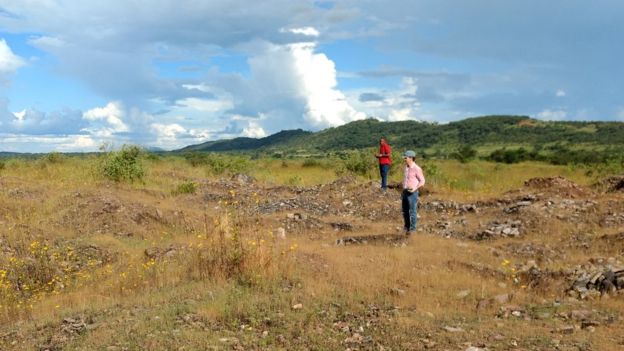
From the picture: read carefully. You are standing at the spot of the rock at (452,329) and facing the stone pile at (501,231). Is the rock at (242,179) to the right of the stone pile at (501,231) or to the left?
left

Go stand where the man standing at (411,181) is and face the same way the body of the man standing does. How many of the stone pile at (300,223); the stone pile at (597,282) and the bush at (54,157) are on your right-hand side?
2

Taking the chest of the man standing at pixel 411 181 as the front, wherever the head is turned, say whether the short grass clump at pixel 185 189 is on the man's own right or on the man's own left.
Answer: on the man's own right

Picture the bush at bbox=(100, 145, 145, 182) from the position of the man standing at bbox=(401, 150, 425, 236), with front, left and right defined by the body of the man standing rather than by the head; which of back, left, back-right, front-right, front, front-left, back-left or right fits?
right

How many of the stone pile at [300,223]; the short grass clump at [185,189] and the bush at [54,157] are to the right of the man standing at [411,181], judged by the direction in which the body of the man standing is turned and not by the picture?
3

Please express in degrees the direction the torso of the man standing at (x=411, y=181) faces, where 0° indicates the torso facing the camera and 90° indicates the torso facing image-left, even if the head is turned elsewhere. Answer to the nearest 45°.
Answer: approximately 45°

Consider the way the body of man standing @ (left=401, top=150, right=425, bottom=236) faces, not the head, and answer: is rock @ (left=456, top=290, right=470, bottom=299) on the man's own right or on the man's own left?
on the man's own left

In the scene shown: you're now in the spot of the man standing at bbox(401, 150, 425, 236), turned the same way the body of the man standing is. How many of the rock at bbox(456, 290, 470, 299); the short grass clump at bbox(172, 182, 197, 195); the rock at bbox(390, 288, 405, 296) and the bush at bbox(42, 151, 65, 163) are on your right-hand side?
2

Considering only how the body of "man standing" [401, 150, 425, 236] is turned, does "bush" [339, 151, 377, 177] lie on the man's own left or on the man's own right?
on the man's own right

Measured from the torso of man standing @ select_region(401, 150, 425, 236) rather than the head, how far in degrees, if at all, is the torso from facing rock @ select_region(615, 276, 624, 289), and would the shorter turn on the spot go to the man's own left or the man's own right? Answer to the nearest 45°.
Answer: approximately 90° to the man's own left

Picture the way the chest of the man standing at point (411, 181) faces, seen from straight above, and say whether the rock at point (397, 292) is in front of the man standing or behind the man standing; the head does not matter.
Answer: in front

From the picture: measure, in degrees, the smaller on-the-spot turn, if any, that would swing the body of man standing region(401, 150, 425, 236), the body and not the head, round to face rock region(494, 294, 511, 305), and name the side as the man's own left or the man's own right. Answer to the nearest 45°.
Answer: approximately 45° to the man's own left

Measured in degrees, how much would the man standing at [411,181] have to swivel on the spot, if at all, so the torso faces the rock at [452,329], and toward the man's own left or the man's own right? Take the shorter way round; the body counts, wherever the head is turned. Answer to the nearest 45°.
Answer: approximately 45° to the man's own left

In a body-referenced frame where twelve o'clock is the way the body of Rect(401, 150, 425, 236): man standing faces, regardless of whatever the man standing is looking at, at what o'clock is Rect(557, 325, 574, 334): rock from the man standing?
The rock is roughly at 10 o'clock from the man standing.
